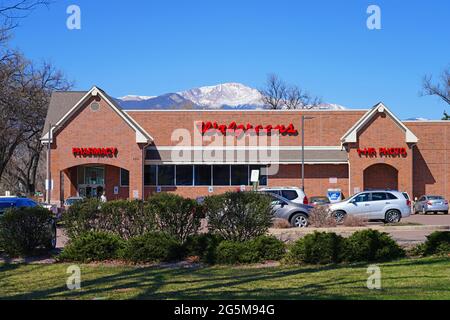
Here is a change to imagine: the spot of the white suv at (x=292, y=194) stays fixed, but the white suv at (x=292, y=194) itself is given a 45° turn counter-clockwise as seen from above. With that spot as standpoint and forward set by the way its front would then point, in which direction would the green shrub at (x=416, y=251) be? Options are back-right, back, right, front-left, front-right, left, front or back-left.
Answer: front-left

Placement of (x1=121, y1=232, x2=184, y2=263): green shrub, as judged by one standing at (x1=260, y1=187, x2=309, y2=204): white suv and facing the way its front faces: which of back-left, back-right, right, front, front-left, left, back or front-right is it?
left

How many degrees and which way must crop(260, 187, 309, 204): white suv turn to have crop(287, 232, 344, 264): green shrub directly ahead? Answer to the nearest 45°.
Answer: approximately 90° to its left

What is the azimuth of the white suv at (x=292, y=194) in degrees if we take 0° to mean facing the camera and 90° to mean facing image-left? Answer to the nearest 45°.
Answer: approximately 90°

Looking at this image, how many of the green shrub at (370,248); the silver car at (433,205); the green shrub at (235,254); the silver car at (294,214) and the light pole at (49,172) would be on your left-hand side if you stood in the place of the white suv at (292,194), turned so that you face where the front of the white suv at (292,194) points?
3

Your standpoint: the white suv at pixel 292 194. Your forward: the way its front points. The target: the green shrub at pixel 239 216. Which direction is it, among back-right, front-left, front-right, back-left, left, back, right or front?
left

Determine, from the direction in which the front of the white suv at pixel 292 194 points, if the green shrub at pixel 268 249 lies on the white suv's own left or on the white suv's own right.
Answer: on the white suv's own left
